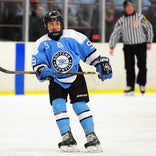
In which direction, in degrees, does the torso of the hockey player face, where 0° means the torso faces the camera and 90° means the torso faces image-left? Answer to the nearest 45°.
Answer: approximately 0°

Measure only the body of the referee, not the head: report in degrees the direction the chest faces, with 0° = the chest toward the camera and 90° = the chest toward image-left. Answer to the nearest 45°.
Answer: approximately 0°

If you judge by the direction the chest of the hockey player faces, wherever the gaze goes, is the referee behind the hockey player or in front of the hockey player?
behind

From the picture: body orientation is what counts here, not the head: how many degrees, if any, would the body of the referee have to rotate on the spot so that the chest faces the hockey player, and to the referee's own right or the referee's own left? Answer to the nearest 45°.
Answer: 0° — they already face them
